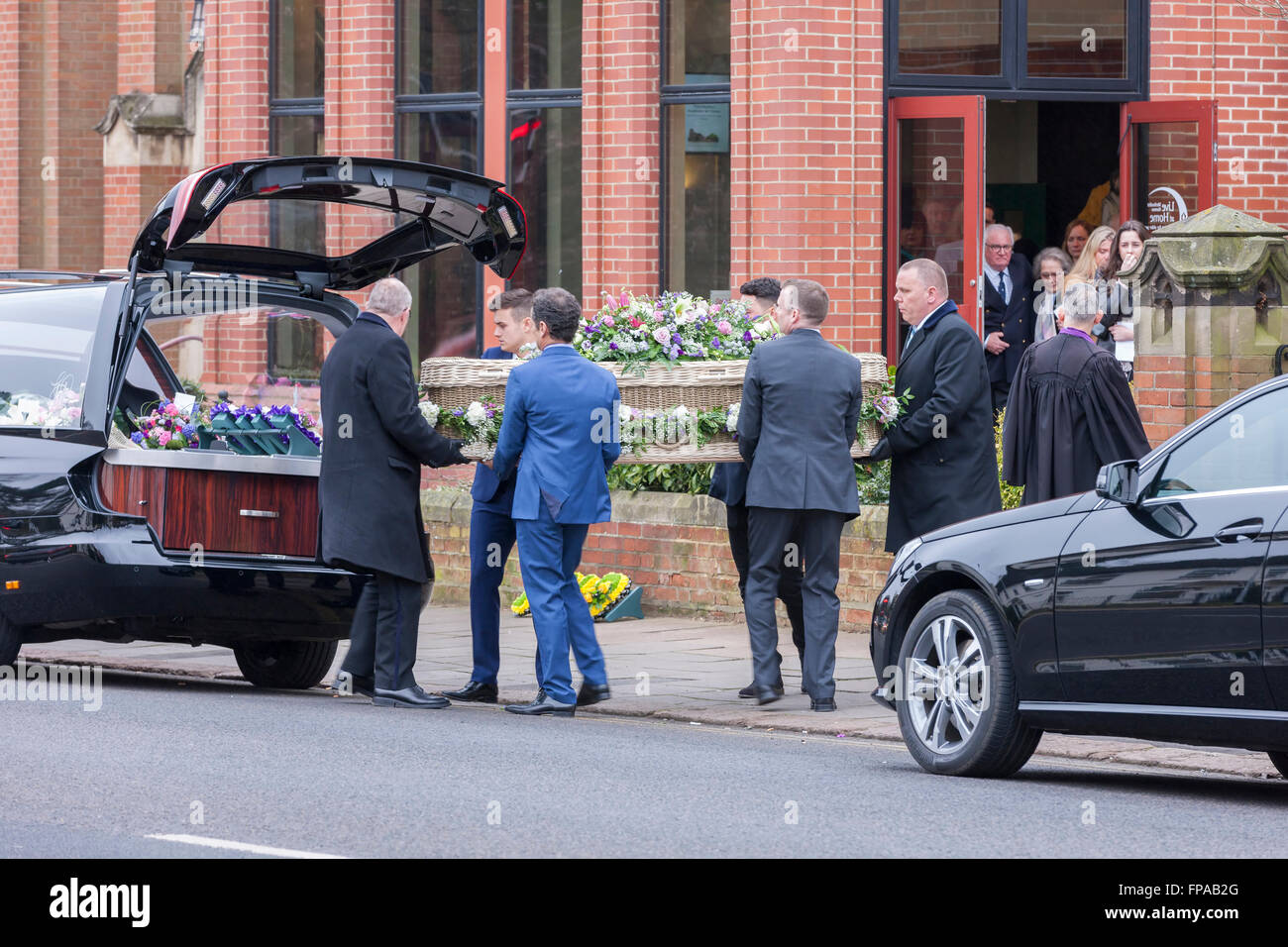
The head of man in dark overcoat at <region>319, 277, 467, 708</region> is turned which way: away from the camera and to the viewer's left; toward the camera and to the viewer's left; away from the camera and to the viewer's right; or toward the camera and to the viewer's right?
away from the camera and to the viewer's right

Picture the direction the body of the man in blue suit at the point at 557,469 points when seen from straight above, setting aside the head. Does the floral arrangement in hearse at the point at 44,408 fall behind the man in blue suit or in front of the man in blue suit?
in front

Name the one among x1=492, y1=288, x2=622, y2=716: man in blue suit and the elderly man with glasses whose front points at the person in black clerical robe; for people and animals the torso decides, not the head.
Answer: the elderly man with glasses

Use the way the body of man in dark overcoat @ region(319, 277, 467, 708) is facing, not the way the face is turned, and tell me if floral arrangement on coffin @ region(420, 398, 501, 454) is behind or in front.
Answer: in front

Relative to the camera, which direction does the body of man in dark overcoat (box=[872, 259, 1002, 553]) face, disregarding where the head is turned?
to the viewer's left

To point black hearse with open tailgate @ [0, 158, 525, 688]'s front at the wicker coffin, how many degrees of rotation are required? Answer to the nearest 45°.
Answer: approximately 135° to its right

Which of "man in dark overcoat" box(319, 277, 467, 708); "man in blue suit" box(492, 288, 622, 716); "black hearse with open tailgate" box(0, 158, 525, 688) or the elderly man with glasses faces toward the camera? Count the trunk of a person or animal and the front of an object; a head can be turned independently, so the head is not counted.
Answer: the elderly man with glasses

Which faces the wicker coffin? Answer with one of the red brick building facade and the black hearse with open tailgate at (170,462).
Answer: the red brick building facade

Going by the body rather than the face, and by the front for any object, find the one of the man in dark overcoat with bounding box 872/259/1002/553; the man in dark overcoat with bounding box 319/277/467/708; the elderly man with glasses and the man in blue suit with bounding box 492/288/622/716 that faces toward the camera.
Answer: the elderly man with glasses

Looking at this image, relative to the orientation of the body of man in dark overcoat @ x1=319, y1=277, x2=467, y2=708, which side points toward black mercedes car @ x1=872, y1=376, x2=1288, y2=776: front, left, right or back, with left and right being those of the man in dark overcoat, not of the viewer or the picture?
front

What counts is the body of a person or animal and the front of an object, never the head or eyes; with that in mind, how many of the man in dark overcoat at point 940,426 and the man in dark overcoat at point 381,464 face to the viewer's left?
1

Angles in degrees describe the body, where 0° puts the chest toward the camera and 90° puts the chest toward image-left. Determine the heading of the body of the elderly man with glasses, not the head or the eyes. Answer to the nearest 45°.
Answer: approximately 0°

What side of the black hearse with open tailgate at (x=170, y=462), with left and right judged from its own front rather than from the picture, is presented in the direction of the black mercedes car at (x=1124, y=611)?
back
